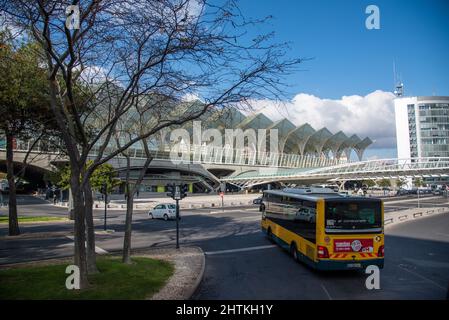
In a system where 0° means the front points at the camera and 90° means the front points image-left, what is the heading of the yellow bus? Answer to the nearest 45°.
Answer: approximately 135°

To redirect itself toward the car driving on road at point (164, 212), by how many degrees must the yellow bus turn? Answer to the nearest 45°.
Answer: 0° — it already faces it
